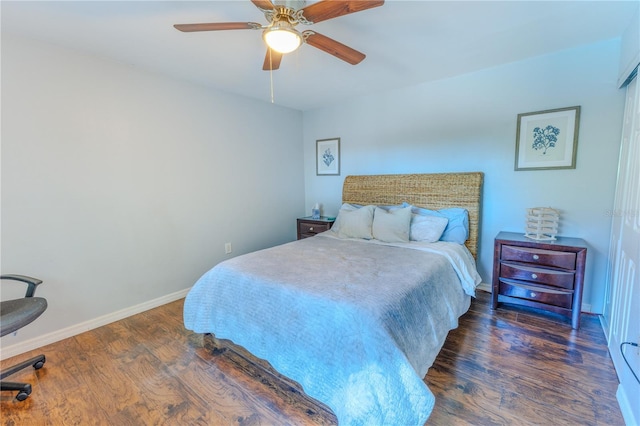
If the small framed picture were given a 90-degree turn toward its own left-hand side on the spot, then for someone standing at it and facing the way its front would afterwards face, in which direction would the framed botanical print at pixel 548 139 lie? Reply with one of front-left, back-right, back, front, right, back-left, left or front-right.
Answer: front

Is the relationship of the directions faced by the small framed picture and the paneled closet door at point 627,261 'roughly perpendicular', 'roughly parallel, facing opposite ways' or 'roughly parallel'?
roughly perpendicular

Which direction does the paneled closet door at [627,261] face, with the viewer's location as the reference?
facing to the left of the viewer

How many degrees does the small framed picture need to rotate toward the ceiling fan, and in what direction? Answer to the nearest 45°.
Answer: approximately 45° to its left

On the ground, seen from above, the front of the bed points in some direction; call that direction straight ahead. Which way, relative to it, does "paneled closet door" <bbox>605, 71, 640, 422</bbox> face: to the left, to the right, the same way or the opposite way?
to the right

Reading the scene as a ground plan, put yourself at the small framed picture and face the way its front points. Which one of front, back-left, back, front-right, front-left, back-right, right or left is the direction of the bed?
front-left

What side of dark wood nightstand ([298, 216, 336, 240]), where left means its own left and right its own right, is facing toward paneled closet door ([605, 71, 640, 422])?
left

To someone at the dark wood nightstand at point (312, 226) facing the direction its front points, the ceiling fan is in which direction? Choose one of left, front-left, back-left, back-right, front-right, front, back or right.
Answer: front-left

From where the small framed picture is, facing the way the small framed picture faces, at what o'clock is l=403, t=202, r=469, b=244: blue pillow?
The blue pillow is roughly at 9 o'clock from the small framed picture.

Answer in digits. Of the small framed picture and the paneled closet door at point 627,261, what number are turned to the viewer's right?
0

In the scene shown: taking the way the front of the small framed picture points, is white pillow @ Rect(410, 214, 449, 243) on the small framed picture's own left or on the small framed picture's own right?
on the small framed picture's own left

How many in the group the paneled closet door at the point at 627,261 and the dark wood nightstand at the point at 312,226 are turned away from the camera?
0

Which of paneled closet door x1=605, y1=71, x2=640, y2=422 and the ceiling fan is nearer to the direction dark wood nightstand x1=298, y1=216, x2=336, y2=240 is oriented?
the ceiling fan

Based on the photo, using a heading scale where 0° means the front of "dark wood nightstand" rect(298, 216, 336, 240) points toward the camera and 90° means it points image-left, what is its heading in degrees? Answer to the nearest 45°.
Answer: approximately 45°
